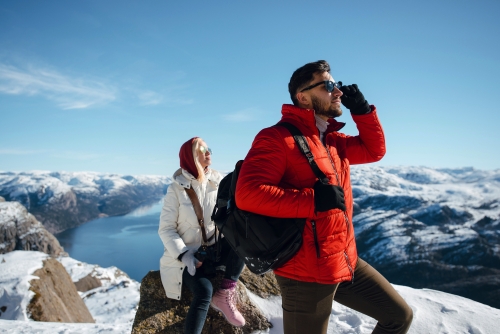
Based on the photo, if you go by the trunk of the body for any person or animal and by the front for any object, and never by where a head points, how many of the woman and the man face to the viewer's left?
0

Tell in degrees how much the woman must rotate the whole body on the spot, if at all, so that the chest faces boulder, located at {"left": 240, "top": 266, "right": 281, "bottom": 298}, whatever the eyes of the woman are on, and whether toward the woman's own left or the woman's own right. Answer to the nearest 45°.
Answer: approximately 90° to the woman's own left

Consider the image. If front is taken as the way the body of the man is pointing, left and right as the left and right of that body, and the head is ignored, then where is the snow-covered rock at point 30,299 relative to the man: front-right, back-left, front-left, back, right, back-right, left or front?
back

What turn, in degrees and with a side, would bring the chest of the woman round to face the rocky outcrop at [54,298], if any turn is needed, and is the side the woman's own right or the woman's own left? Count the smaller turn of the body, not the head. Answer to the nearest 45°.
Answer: approximately 180°

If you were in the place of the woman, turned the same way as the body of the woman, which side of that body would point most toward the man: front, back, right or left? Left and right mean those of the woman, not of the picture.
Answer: front

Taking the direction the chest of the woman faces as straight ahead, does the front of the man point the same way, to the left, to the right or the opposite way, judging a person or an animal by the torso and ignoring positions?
the same way

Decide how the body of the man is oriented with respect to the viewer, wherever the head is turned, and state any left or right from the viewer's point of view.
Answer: facing the viewer and to the right of the viewer

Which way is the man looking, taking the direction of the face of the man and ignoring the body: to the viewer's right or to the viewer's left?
to the viewer's right

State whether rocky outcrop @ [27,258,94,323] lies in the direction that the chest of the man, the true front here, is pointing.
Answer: no

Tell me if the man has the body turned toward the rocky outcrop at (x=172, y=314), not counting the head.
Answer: no
